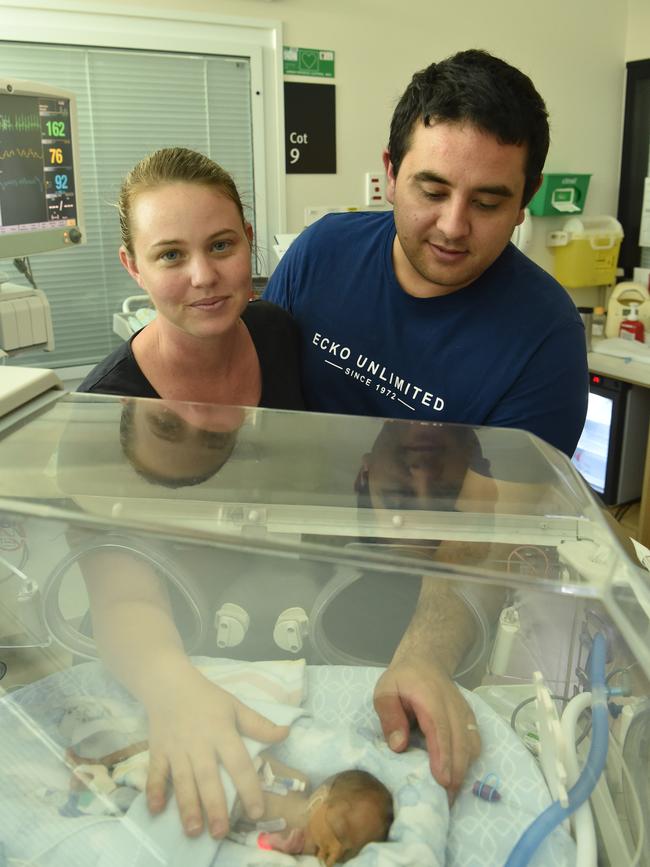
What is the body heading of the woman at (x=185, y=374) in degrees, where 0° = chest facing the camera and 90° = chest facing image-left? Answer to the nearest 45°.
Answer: approximately 0°

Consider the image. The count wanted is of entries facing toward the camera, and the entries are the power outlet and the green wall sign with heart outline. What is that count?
2

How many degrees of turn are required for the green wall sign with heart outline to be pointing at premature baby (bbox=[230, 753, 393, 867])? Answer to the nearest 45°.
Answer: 0° — it already faces them

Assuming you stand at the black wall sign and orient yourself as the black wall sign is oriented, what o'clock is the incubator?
The incubator is roughly at 12 o'clock from the black wall sign.

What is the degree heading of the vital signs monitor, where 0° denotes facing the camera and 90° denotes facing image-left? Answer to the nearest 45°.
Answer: approximately 315°
